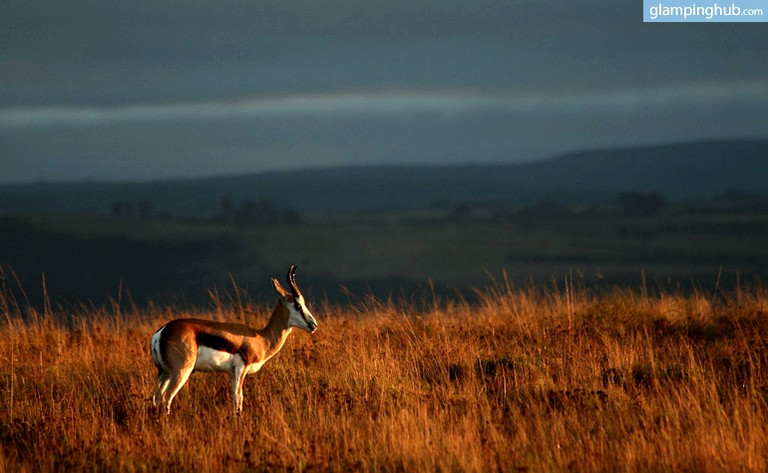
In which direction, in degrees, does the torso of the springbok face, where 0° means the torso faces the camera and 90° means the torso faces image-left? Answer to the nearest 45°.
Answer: approximately 270°
